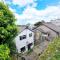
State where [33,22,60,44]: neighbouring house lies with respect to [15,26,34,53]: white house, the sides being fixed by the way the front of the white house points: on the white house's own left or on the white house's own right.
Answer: on the white house's own left

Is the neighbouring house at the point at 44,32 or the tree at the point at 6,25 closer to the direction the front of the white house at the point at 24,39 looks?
the tree

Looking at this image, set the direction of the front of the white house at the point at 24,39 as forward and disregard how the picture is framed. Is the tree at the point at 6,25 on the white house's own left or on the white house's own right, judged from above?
on the white house's own right
